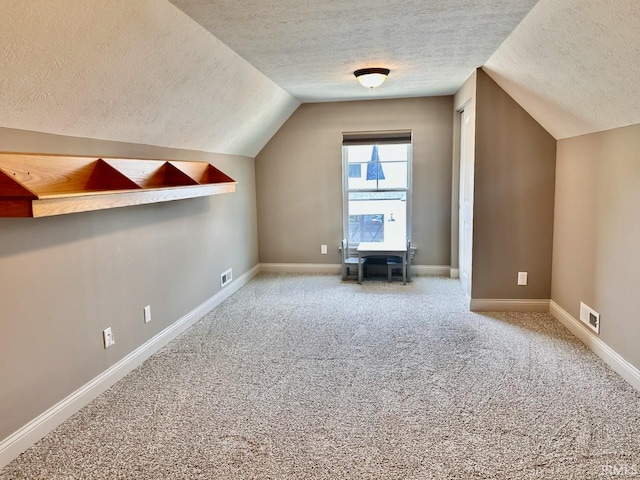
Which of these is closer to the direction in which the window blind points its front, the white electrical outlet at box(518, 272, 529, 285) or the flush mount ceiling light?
the flush mount ceiling light

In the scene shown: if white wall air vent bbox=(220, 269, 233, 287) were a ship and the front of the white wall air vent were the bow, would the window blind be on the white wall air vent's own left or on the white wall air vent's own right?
on the white wall air vent's own left

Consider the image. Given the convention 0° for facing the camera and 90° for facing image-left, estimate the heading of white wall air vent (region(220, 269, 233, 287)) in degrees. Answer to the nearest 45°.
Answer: approximately 315°

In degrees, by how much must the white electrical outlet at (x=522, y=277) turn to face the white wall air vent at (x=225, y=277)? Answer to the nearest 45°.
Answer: approximately 90° to its right

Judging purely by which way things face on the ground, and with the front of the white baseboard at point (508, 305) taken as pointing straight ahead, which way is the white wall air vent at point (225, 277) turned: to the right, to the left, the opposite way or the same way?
to the left

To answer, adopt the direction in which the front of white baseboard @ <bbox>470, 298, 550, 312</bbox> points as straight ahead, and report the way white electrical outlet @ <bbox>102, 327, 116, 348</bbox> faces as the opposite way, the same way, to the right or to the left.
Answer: to the left

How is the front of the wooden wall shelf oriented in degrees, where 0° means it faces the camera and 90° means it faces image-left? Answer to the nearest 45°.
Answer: approximately 315°
